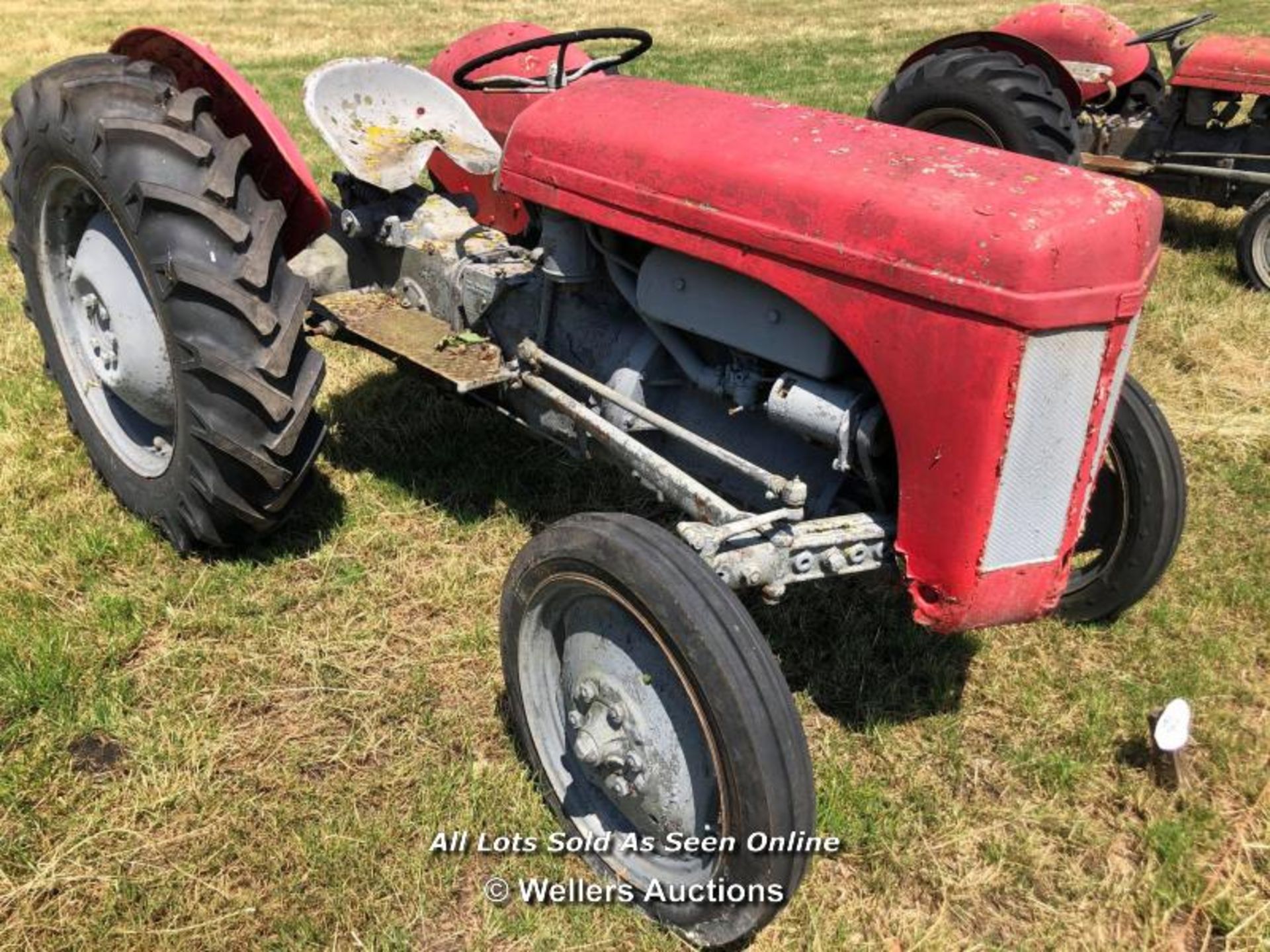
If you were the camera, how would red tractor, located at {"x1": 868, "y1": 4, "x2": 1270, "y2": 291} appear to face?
facing the viewer and to the right of the viewer

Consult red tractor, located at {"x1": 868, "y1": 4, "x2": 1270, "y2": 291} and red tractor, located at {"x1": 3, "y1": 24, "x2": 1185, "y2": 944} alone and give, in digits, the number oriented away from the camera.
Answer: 0

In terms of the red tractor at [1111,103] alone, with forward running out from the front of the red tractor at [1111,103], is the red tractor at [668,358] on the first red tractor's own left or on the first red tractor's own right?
on the first red tractor's own right

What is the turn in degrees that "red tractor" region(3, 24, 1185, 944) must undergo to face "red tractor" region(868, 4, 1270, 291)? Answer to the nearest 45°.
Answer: approximately 90° to its left
